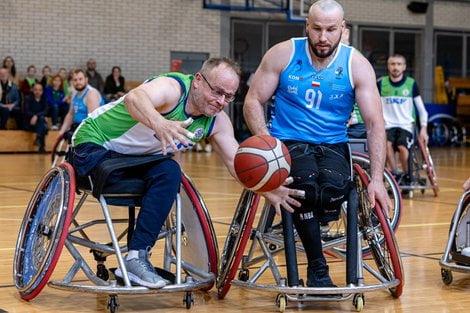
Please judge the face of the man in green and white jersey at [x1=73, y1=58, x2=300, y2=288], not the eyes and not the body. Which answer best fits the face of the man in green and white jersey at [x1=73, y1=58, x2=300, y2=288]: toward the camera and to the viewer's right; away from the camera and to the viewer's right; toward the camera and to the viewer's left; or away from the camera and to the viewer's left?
toward the camera and to the viewer's right

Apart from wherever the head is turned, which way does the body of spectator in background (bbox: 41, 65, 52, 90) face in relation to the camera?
toward the camera

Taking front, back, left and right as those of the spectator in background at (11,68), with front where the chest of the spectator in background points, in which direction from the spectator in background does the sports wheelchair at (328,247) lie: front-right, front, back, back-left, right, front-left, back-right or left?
front

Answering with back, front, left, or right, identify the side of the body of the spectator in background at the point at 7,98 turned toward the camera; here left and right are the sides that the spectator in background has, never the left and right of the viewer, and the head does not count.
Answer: front

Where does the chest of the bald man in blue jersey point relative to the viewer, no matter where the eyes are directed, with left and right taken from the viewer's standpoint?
facing the viewer

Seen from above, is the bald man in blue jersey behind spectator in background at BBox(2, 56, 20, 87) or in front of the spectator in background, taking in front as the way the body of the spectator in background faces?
in front

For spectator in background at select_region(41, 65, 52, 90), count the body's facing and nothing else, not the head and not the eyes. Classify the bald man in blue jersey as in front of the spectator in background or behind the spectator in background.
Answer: in front

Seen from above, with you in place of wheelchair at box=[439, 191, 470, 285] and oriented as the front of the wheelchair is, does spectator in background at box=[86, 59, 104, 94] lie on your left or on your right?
on your right

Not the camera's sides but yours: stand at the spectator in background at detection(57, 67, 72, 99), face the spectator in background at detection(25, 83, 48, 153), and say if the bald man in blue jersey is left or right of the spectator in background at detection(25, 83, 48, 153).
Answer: left

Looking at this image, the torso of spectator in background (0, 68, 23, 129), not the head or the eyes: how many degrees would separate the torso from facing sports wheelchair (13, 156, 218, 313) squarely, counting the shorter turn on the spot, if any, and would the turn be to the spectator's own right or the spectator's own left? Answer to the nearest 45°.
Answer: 0° — they already face it

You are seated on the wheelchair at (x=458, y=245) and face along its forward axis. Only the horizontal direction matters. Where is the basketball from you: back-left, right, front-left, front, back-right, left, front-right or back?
front-left

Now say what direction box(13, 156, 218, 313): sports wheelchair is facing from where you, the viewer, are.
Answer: facing the viewer and to the right of the viewer

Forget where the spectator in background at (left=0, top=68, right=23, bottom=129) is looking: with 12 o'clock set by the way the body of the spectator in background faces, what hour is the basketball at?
The basketball is roughly at 12 o'clock from the spectator in background.

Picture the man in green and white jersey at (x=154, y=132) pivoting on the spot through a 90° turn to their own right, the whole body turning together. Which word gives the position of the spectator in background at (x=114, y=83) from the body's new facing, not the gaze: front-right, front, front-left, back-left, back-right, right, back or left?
back-right

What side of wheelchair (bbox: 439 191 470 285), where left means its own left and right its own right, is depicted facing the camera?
left

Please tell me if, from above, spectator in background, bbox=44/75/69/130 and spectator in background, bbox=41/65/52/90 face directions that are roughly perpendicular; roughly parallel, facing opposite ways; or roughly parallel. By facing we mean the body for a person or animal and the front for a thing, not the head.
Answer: roughly parallel

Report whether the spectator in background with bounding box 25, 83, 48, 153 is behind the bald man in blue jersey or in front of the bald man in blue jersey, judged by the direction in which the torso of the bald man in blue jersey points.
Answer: behind
